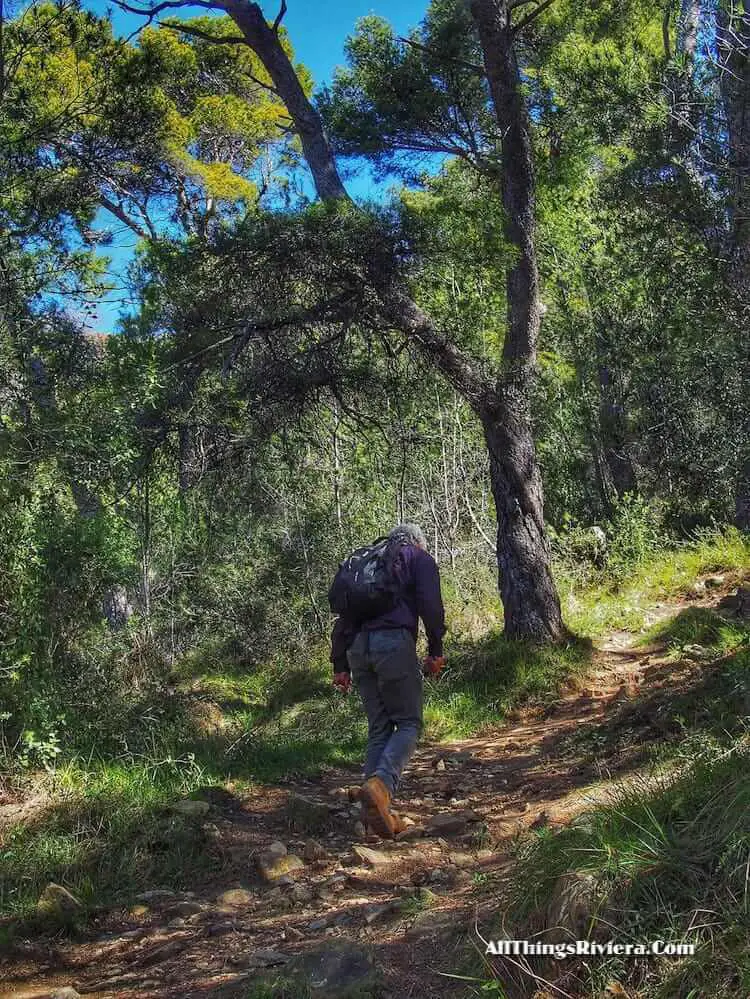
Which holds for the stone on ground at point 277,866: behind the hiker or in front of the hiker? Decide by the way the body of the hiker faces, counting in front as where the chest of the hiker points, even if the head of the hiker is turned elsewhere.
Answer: behind

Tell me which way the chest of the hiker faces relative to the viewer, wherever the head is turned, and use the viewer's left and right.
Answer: facing away from the viewer and to the right of the viewer

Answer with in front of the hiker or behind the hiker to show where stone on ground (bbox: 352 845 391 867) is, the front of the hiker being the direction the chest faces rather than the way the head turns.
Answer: behind

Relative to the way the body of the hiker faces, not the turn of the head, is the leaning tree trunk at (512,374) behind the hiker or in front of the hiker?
in front

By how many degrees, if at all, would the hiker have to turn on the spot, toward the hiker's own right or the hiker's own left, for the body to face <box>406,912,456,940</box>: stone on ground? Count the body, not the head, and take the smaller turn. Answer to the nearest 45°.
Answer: approximately 135° to the hiker's own right

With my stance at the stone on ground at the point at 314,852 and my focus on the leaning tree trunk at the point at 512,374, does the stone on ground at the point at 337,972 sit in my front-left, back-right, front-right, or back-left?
back-right
